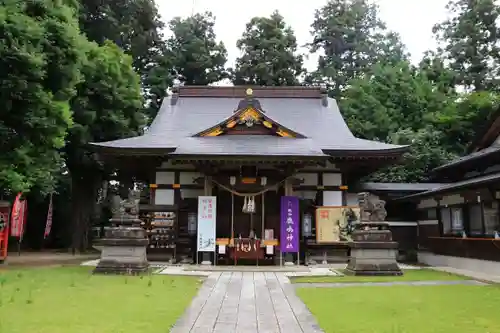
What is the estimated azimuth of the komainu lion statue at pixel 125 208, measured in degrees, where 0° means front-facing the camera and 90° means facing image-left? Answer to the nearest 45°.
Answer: approximately 270°

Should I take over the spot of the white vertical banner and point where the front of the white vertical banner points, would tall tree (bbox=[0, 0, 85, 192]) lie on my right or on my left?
on my right

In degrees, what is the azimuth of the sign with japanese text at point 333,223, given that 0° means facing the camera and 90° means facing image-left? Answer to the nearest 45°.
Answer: approximately 0°

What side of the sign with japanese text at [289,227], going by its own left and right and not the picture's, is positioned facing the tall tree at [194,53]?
back

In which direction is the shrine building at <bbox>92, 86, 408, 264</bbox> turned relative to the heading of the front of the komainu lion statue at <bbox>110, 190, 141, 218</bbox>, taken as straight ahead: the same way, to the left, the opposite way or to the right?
to the right

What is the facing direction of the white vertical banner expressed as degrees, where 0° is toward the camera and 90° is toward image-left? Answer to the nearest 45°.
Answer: approximately 0°

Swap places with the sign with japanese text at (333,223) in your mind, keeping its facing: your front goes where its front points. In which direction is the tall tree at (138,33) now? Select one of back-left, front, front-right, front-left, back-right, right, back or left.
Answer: back-right

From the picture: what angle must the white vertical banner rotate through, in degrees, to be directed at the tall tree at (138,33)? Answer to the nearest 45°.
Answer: approximately 180°

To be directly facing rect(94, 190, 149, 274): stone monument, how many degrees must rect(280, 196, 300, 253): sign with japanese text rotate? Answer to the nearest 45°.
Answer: approximately 45° to its right
